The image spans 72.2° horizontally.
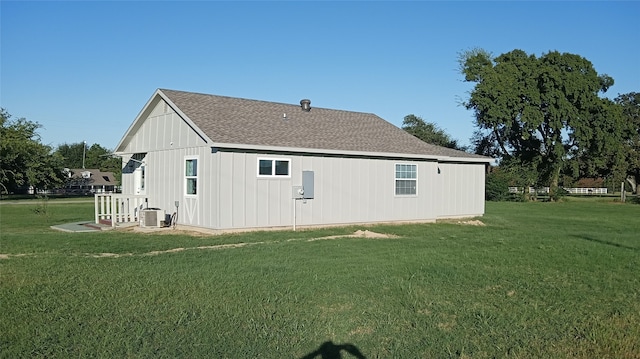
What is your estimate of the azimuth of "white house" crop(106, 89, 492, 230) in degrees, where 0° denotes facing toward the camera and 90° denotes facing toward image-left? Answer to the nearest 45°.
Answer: approximately 45°

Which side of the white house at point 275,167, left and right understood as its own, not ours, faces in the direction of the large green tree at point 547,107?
back
